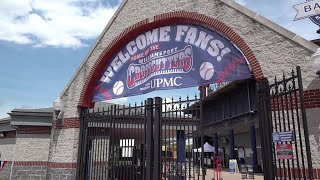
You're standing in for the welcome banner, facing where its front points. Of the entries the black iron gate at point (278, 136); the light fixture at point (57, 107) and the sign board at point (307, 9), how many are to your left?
2

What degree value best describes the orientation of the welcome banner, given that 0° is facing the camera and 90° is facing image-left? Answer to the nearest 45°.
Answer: approximately 45°

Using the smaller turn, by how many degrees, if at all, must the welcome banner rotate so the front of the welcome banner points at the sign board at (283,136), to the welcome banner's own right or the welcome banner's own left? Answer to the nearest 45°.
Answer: approximately 90° to the welcome banner's own left

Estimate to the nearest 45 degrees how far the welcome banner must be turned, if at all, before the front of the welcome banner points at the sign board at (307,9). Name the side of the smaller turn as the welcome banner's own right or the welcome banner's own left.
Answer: approximately 90° to the welcome banner's own left

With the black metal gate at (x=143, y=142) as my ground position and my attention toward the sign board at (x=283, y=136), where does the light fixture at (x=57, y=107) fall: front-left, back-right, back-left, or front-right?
back-right

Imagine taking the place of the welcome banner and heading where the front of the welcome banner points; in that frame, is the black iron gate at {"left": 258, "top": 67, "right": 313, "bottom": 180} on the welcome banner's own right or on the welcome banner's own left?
on the welcome banner's own left

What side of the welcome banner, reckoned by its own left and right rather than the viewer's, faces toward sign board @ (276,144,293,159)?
left

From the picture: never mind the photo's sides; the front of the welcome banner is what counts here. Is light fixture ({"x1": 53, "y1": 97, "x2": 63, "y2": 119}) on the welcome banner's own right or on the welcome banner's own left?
on the welcome banner's own right
